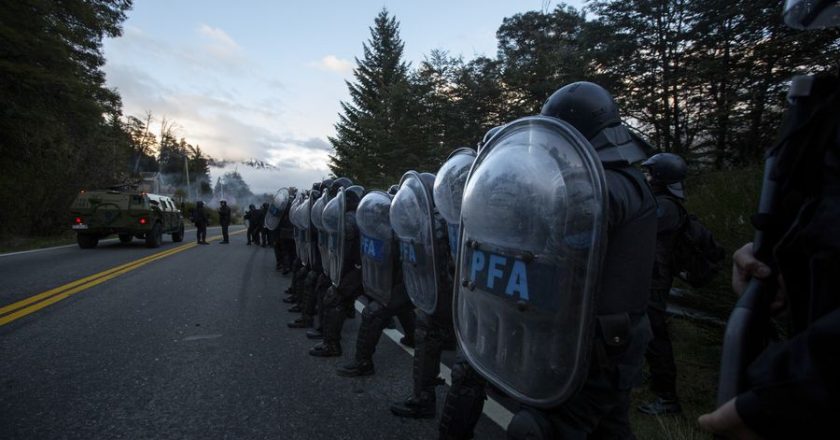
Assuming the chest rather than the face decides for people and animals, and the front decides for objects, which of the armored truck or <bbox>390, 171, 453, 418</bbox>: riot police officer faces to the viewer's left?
the riot police officer

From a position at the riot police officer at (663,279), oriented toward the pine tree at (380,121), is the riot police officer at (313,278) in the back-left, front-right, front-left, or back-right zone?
front-left

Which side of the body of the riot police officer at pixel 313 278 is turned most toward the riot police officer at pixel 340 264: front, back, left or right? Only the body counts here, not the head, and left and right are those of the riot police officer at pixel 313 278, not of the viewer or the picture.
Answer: left

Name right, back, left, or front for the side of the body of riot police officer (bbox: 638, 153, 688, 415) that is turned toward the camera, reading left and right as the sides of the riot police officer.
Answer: left

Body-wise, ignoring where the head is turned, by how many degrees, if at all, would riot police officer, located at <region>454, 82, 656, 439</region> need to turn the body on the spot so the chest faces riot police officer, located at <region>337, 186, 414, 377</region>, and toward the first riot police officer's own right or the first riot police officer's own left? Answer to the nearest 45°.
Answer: approximately 45° to the first riot police officer's own right

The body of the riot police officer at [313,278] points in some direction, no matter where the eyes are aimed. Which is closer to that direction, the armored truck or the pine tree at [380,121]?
the armored truck

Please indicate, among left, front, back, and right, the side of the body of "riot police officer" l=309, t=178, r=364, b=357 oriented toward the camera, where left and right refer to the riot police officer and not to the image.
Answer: left

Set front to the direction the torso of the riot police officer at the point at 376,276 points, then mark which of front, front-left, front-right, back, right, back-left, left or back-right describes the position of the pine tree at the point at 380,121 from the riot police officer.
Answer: right

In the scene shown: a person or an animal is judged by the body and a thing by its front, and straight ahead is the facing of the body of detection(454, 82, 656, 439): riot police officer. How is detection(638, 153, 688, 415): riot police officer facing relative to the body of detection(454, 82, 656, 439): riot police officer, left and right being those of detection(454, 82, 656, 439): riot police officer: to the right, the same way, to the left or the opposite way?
the same way

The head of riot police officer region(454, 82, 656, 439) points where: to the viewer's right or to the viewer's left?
to the viewer's left

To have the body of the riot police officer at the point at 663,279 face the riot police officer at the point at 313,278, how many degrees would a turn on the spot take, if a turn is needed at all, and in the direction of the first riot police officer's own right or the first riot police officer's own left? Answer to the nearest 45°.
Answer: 0° — they already face them

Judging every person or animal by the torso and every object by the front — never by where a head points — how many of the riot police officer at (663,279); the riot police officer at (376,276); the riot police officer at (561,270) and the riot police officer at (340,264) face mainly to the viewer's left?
4

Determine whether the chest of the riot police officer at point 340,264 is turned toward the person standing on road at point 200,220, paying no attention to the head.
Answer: no

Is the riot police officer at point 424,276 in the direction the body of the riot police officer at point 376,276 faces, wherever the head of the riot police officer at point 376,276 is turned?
no

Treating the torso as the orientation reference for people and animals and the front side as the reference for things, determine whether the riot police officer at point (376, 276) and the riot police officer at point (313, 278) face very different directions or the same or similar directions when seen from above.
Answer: same or similar directions

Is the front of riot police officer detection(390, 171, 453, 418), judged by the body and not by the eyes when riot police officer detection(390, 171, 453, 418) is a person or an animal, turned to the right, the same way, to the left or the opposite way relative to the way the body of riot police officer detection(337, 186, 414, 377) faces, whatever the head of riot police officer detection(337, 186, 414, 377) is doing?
the same way

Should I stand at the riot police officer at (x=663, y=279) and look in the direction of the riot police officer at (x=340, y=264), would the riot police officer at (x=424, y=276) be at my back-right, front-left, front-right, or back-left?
front-left

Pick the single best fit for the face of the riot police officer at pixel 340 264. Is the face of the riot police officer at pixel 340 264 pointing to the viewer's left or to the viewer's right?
to the viewer's left

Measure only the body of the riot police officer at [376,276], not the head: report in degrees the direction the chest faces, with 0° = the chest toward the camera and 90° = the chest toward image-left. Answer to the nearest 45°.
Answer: approximately 90°
